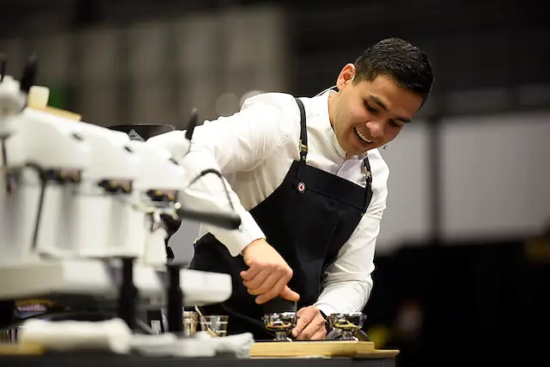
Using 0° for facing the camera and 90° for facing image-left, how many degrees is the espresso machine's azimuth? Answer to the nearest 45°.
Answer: approximately 315°

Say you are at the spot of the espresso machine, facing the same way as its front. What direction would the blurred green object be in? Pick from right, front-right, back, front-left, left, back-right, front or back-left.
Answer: back-left

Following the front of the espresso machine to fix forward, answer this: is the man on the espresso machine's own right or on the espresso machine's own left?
on the espresso machine's own left
